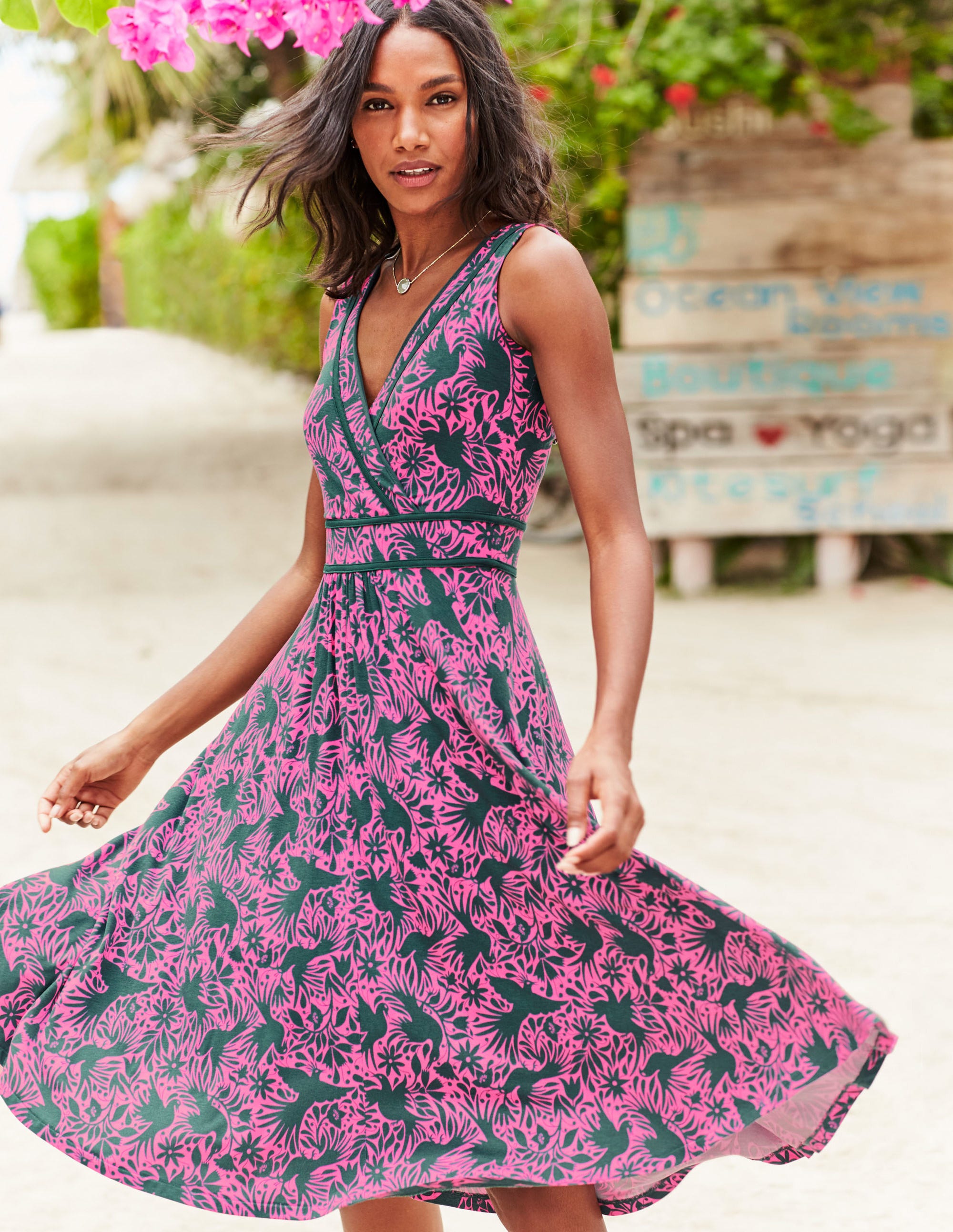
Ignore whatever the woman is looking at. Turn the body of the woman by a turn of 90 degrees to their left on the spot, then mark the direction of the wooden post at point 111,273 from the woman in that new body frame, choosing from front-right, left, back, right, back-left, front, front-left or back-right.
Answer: back-left

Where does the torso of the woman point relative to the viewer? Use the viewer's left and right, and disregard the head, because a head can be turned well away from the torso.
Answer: facing the viewer and to the left of the viewer

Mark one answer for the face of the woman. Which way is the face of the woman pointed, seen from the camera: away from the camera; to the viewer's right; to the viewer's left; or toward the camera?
toward the camera
